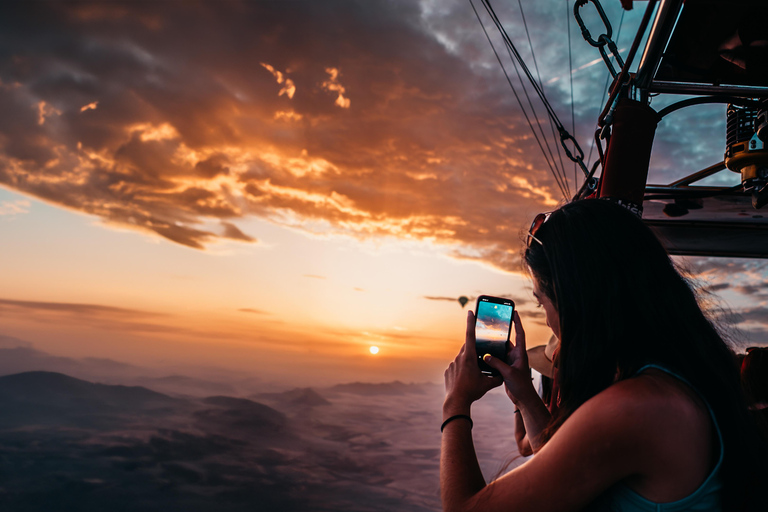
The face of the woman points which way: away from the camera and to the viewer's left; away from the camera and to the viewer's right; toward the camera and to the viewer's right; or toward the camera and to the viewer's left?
away from the camera and to the viewer's left

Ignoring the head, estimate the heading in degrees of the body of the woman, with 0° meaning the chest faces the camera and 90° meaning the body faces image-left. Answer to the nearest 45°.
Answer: approximately 135°
